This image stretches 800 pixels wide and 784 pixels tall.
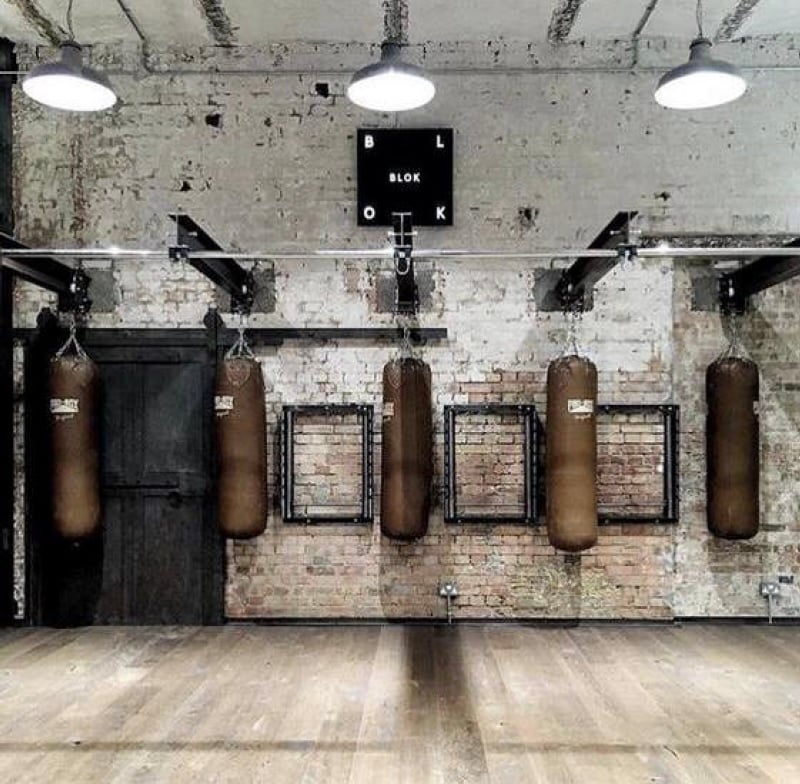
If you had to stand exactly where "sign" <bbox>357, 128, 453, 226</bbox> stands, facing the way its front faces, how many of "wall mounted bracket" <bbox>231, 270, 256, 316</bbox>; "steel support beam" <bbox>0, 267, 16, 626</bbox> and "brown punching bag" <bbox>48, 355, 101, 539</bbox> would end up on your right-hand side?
3

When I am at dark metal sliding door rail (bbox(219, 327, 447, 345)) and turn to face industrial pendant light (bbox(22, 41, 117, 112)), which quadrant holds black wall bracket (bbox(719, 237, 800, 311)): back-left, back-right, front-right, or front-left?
back-left

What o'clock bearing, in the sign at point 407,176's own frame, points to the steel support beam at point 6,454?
The steel support beam is roughly at 3 o'clock from the sign.

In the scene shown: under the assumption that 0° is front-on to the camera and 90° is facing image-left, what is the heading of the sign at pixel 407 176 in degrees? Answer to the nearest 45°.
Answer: approximately 0°

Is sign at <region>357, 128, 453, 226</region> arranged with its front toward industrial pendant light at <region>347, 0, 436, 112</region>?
yes

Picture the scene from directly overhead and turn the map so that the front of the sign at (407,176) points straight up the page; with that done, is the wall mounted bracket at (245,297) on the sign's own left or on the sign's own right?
on the sign's own right

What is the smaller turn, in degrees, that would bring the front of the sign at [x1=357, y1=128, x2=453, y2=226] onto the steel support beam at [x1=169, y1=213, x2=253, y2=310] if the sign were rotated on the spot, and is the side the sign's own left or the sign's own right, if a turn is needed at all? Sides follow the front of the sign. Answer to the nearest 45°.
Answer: approximately 45° to the sign's own right
